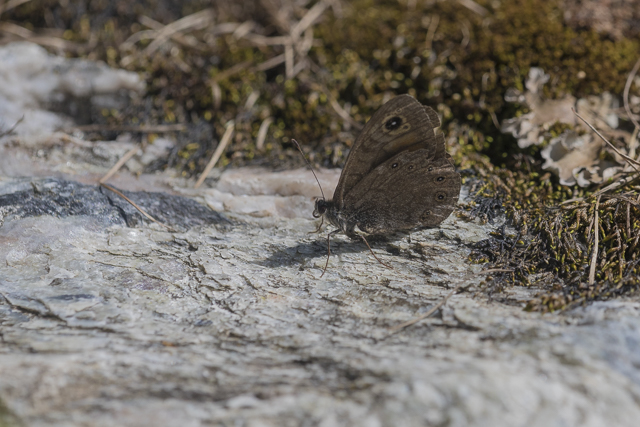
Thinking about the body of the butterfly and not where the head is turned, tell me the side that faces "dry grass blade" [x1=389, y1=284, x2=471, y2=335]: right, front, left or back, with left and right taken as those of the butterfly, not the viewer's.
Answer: left

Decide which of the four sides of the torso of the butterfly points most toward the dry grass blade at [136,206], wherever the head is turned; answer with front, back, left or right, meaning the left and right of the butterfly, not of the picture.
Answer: front

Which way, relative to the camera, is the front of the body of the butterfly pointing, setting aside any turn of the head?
to the viewer's left

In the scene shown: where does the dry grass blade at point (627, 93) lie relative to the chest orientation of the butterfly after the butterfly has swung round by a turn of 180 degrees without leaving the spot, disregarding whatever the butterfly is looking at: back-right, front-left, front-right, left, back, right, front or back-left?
front-left

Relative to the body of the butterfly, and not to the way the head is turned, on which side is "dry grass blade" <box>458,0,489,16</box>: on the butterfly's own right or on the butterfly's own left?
on the butterfly's own right

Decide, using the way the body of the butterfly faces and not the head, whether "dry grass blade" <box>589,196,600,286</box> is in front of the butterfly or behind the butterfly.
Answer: behind

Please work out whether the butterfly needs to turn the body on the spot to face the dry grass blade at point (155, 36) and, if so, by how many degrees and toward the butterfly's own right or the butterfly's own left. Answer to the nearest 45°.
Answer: approximately 45° to the butterfly's own right
